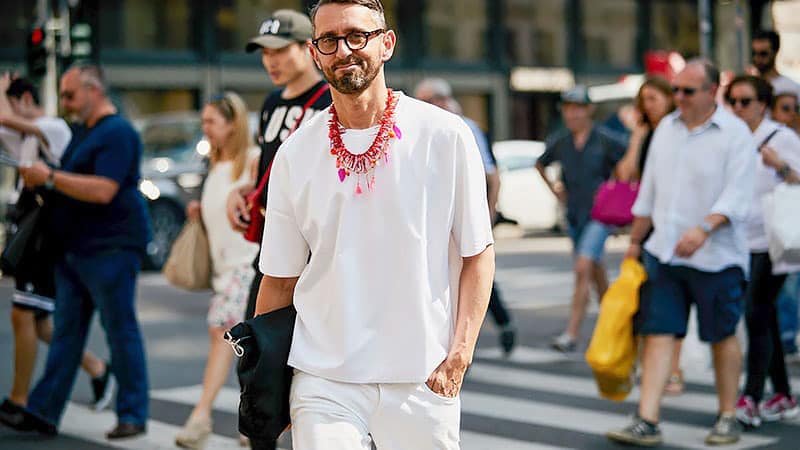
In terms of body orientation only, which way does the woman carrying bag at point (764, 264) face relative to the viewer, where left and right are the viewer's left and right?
facing the viewer and to the left of the viewer

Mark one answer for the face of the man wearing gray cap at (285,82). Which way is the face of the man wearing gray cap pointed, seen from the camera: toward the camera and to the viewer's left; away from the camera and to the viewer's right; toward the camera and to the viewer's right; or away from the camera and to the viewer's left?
toward the camera and to the viewer's left

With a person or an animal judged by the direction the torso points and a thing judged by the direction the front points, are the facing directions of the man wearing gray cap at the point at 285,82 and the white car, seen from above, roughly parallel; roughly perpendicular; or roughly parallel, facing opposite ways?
roughly perpendicular

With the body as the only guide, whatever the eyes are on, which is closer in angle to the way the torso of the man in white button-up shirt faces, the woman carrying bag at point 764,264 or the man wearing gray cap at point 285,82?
the man wearing gray cap

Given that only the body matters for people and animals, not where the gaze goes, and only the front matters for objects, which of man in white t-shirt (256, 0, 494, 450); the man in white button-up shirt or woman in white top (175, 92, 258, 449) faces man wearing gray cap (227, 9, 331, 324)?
the man in white button-up shirt

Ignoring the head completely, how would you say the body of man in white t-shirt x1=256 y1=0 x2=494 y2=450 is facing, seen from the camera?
toward the camera

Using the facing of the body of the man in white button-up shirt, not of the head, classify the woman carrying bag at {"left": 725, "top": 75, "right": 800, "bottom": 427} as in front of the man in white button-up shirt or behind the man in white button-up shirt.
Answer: behind

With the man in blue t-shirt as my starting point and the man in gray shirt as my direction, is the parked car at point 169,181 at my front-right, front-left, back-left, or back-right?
front-left
